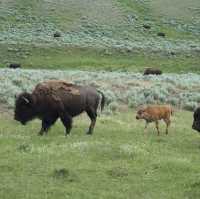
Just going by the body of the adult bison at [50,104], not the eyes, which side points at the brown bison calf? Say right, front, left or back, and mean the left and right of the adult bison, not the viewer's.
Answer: back

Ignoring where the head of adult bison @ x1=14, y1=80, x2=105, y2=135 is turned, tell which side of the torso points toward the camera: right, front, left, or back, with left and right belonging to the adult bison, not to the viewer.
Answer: left
